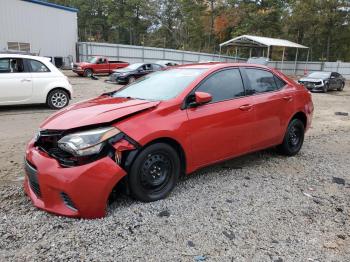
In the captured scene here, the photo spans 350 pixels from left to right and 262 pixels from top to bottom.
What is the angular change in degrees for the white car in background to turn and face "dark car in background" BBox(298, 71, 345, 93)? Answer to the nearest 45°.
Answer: approximately 180°

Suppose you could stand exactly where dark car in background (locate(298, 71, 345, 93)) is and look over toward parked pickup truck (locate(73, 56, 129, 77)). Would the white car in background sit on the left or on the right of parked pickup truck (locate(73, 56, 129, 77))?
left

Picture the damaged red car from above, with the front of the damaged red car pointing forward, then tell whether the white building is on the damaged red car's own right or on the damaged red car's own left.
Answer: on the damaged red car's own right

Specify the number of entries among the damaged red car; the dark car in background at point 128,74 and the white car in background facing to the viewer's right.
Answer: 0

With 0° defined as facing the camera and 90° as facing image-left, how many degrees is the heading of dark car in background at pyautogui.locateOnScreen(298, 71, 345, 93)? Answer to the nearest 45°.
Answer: approximately 45°

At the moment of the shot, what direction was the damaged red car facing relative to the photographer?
facing the viewer and to the left of the viewer

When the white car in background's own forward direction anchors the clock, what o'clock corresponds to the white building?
The white building is roughly at 3 o'clock from the white car in background.

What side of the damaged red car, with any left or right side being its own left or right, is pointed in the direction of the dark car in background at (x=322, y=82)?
back

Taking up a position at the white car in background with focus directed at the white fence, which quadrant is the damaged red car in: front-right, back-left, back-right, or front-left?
back-right

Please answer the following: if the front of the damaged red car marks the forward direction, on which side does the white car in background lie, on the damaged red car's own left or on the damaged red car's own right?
on the damaged red car's own right

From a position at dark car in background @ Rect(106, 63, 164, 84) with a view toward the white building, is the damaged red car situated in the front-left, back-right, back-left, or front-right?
back-left

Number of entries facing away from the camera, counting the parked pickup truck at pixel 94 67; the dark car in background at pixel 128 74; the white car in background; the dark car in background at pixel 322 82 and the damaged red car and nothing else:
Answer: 0

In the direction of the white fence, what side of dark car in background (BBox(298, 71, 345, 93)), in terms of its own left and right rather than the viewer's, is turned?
right

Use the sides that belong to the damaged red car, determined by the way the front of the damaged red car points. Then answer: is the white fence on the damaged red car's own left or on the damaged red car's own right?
on the damaged red car's own right
